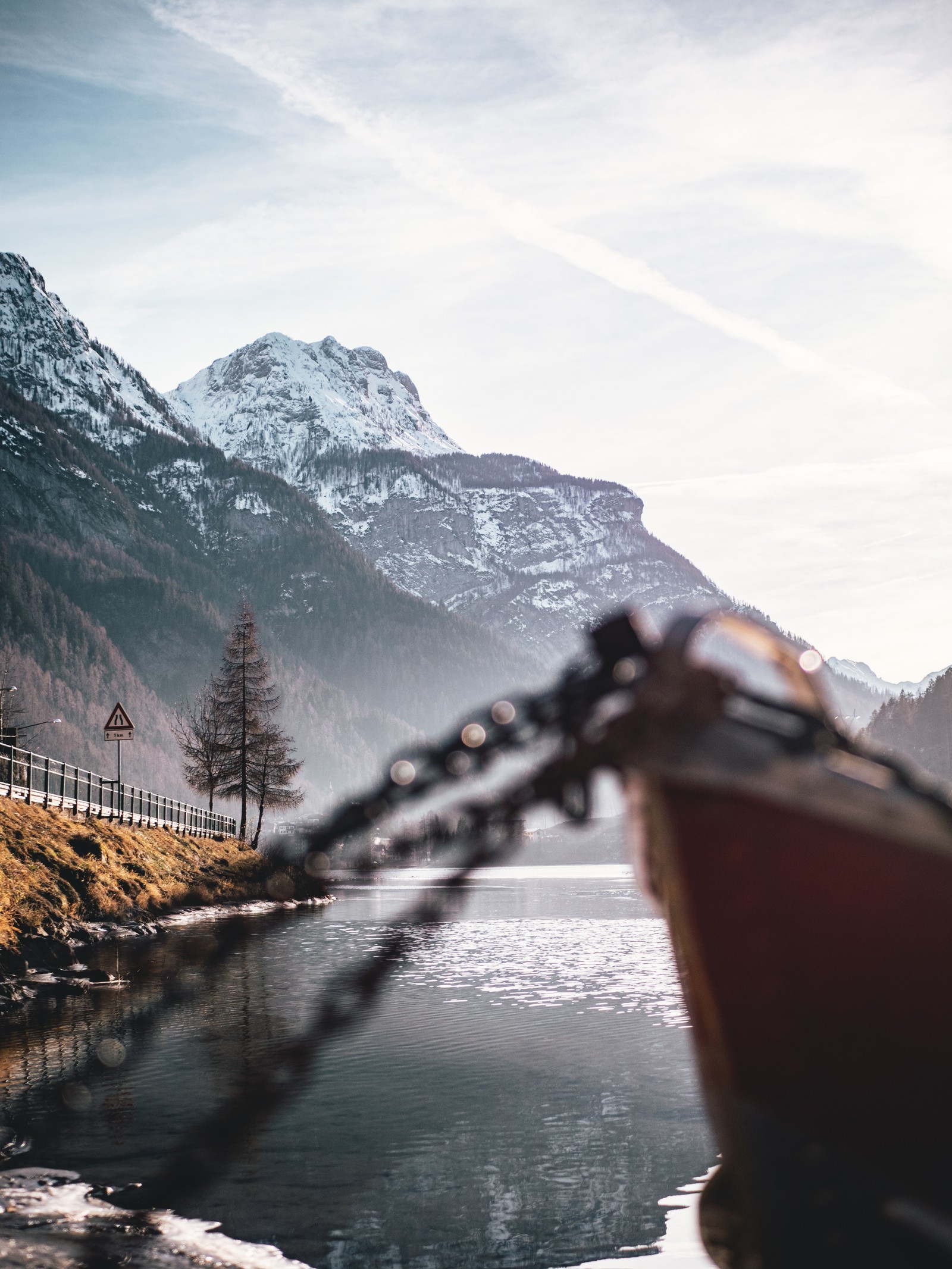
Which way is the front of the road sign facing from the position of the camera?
facing the viewer
